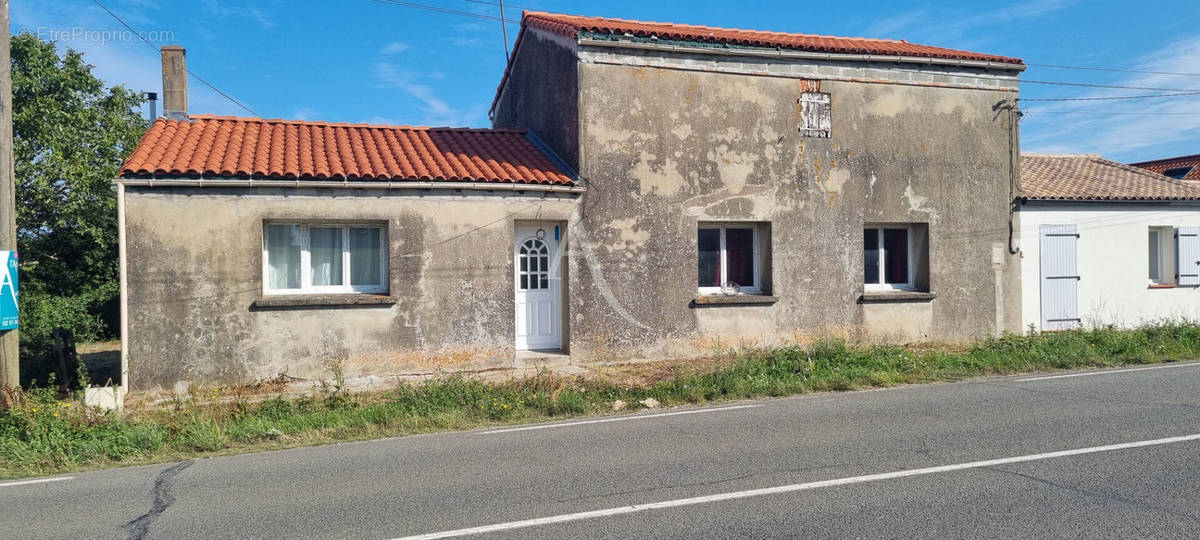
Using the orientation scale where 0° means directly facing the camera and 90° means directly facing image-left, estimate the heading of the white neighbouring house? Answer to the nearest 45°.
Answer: approximately 0°

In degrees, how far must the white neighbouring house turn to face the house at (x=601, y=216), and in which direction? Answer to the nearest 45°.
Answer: approximately 45° to its right

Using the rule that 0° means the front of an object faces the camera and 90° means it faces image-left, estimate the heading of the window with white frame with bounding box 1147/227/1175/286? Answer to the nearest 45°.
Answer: approximately 0°

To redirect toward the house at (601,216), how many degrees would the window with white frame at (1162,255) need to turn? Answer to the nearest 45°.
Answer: approximately 45° to its right

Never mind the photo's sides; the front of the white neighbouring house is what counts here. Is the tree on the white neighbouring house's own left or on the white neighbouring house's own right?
on the white neighbouring house's own right

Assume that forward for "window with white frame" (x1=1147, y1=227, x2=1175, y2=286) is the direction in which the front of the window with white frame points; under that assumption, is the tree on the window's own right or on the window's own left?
on the window's own right

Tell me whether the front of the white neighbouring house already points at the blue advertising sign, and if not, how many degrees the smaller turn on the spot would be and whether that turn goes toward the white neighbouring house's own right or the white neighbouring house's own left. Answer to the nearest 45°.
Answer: approximately 45° to the white neighbouring house's own right
